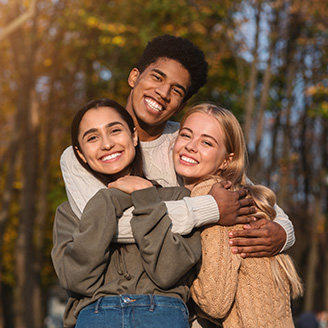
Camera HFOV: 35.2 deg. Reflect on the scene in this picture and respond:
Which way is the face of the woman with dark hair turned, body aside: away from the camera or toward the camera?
toward the camera

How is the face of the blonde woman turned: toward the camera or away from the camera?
toward the camera

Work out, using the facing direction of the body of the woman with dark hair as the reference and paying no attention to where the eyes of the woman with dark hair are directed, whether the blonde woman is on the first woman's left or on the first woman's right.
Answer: on the first woman's left

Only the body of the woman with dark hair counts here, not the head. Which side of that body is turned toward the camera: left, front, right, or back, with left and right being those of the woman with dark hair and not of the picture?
front
